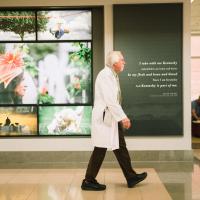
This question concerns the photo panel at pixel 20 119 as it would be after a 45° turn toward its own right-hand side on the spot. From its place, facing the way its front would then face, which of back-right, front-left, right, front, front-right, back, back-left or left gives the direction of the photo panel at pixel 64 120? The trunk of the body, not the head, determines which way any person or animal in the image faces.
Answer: back-left

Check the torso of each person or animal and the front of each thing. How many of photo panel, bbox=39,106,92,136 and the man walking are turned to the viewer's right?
1

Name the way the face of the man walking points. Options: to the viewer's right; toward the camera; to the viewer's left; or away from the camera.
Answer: to the viewer's right

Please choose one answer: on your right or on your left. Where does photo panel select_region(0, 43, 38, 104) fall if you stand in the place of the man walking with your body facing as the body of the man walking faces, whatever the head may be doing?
on your left

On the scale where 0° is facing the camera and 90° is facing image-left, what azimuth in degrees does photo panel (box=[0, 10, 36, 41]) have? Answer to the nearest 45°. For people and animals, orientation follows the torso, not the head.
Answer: approximately 0°

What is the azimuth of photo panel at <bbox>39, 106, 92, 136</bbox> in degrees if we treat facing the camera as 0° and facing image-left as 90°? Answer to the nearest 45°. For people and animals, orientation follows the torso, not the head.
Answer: approximately 0°

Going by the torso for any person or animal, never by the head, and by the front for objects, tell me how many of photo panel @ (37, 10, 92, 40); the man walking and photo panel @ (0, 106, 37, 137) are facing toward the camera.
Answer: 2

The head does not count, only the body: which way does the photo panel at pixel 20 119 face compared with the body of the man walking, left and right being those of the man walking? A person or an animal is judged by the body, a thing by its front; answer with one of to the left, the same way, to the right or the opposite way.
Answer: to the right

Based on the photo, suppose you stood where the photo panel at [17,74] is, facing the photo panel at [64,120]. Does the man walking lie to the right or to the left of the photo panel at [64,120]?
right

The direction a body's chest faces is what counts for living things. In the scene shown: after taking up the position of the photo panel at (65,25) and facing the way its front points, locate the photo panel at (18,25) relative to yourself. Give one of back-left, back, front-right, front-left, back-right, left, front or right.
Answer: right
